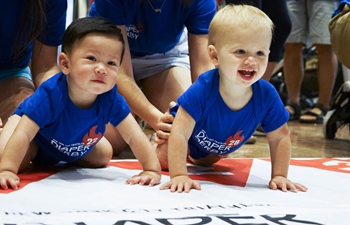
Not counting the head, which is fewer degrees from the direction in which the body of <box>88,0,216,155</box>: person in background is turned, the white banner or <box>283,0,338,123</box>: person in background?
the white banner

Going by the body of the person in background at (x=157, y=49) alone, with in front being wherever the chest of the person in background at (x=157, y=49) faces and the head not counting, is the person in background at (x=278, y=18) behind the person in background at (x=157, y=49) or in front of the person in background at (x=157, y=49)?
behind

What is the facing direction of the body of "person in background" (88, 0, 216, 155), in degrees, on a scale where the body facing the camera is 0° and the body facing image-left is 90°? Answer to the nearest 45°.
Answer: approximately 0°

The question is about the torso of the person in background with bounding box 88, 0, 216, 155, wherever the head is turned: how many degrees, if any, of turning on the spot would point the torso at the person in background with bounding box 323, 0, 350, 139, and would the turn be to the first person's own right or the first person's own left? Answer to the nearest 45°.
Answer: approximately 135° to the first person's own left

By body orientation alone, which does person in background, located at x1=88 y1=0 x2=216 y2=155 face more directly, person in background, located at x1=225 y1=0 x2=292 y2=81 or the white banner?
the white banner

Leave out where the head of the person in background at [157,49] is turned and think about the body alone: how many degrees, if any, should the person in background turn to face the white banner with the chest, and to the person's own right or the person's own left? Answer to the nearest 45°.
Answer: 0° — they already face it

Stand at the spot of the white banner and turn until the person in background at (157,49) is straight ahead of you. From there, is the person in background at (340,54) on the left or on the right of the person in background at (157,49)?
right

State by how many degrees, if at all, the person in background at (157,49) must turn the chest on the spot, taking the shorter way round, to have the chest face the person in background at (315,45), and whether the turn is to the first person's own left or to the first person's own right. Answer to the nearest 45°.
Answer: approximately 135° to the first person's own left
